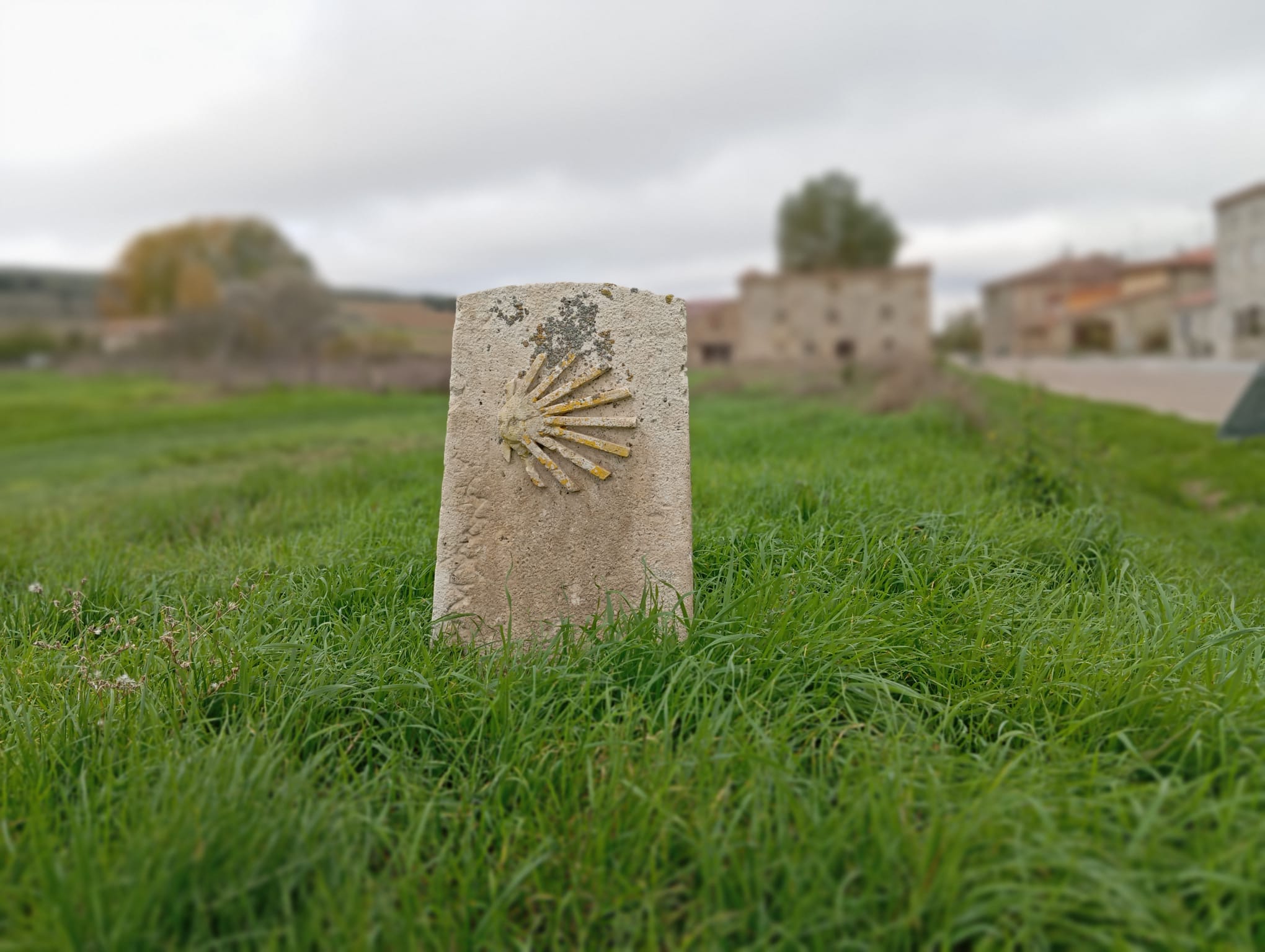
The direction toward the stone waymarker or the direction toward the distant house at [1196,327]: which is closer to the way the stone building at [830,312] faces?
the stone waymarker

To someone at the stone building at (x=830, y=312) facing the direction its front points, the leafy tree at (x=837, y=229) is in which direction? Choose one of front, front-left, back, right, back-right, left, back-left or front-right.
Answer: back

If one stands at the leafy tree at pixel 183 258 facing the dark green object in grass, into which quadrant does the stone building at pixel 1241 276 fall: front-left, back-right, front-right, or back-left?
front-left

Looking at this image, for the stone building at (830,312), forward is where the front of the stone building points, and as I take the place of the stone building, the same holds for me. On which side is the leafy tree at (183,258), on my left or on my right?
on my right

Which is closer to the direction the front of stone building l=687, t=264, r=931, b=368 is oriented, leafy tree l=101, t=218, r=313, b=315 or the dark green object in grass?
the dark green object in grass

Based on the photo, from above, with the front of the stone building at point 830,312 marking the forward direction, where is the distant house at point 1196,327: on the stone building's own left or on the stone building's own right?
on the stone building's own left

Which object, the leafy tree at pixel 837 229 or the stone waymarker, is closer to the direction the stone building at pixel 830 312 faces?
the stone waymarker

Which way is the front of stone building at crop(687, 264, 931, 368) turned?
toward the camera

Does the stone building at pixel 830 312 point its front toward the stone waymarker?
yes

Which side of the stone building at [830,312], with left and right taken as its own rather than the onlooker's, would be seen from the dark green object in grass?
front
